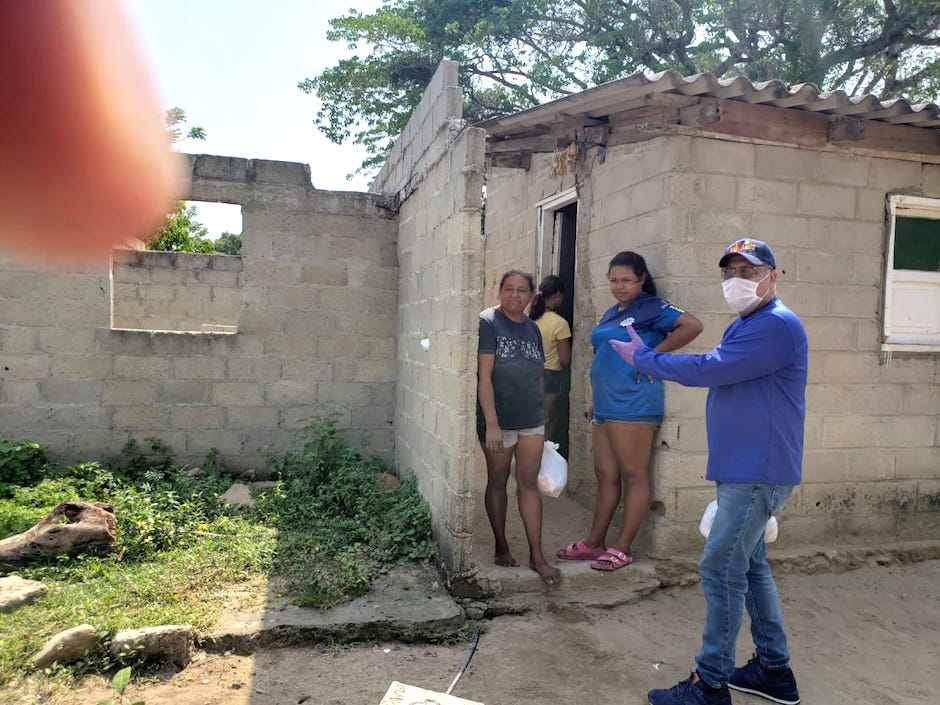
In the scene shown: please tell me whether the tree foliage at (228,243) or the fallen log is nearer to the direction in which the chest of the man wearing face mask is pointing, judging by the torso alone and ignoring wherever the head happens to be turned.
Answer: the fallen log

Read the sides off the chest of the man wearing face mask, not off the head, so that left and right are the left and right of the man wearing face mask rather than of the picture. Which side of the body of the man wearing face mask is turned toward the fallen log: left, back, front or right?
front

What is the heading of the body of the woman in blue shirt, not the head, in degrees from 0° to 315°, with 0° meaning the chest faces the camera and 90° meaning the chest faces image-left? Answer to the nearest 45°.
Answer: approximately 45°

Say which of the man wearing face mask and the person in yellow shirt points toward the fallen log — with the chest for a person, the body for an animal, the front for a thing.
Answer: the man wearing face mask

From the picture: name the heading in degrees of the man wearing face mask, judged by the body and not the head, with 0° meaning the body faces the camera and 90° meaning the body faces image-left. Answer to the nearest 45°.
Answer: approximately 90°

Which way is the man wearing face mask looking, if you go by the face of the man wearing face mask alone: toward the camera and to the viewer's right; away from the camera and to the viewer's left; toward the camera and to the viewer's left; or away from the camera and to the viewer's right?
toward the camera and to the viewer's left

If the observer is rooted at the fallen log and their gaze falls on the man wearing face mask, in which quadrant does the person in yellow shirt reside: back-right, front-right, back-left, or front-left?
front-left

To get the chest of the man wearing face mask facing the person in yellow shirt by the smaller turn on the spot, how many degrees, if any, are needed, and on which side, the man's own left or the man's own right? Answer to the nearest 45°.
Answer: approximately 45° to the man's own right

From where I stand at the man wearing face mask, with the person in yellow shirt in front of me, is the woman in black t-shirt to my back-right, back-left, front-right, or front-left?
front-left

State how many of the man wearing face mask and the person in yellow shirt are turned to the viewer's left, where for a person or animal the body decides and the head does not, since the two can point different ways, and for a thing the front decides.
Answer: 1

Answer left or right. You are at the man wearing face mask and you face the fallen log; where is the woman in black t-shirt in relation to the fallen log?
right
